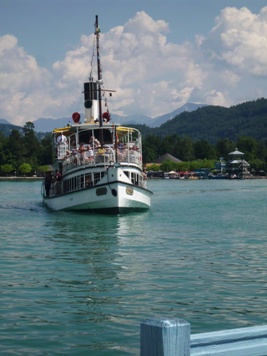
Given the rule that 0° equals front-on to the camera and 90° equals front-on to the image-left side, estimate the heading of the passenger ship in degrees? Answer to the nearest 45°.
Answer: approximately 0°
